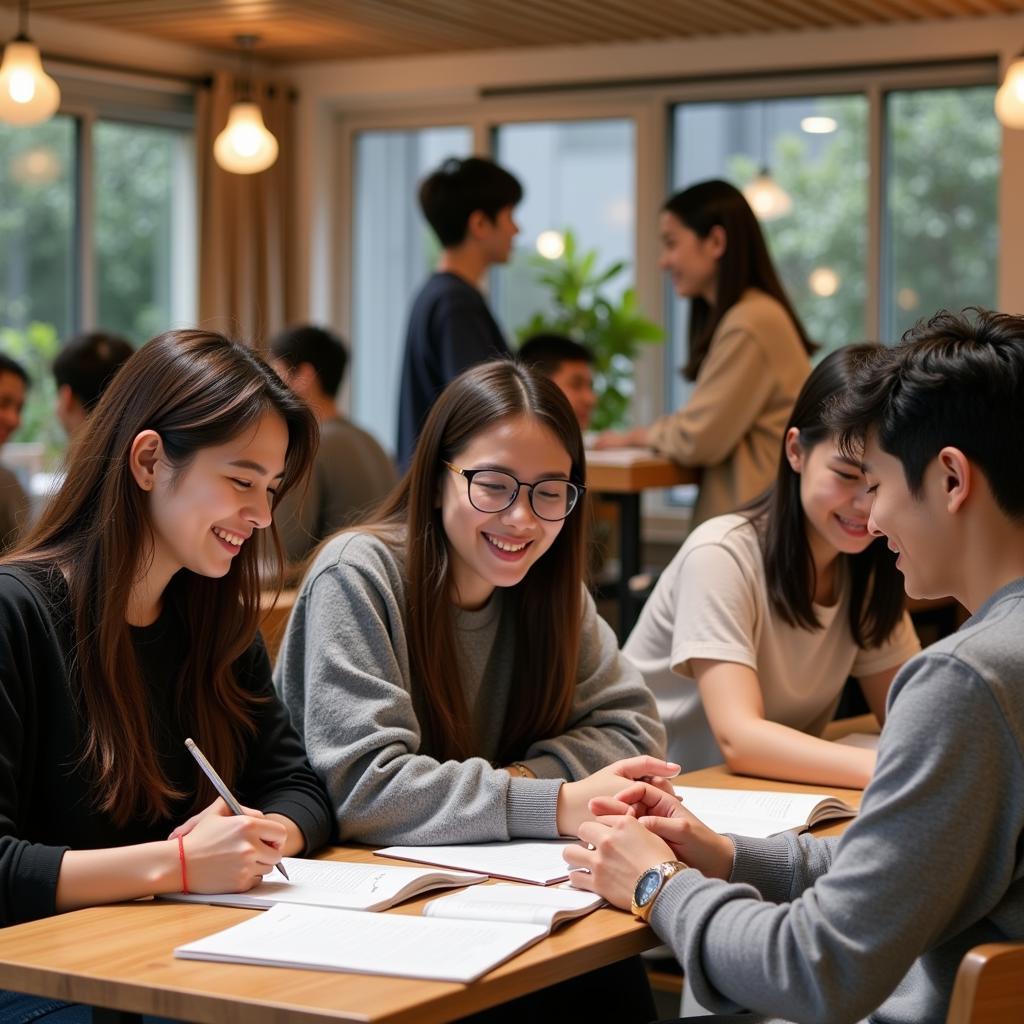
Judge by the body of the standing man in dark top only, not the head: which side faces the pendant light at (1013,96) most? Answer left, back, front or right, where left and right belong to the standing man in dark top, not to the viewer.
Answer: front

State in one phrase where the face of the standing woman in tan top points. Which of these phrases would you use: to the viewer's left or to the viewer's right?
to the viewer's left

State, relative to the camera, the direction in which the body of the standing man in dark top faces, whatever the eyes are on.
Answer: to the viewer's right

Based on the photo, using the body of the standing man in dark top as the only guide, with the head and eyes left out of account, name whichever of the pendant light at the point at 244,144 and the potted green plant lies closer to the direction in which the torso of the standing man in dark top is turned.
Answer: the potted green plant

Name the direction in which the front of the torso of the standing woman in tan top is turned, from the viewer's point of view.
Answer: to the viewer's left

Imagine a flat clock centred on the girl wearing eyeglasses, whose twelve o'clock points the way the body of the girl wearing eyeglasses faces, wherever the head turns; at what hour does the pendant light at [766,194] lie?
The pendant light is roughly at 8 o'clock from the girl wearing eyeglasses.

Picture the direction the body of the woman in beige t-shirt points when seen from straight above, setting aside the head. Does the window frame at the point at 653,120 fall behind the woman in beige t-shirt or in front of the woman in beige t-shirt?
behind

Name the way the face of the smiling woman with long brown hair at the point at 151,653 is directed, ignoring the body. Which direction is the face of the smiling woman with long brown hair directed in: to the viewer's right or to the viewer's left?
to the viewer's right

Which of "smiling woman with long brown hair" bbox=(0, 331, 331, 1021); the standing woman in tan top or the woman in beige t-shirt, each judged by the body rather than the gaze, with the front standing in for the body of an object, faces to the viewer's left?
the standing woman in tan top

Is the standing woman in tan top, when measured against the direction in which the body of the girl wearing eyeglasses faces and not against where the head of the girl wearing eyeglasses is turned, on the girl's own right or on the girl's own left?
on the girl's own left

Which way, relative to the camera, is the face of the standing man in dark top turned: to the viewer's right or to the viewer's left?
to the viewer's right

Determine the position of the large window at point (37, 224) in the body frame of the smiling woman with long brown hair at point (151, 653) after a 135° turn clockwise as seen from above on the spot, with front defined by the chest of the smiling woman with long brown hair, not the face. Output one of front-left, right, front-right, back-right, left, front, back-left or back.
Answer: right

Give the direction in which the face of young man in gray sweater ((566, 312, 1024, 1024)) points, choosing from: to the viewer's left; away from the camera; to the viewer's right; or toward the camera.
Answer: to the viewer's left

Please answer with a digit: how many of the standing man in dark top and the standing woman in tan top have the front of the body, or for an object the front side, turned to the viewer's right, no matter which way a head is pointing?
1

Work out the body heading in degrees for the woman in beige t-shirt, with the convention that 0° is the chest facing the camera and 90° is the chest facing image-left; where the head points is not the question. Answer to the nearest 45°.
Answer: approximately 315°

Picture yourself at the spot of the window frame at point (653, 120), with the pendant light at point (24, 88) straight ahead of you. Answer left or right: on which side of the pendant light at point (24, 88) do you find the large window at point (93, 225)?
right

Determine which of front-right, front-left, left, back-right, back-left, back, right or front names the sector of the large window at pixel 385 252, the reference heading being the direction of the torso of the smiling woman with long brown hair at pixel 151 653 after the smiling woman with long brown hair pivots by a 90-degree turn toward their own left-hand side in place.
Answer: front-left
